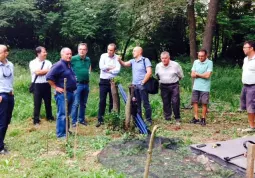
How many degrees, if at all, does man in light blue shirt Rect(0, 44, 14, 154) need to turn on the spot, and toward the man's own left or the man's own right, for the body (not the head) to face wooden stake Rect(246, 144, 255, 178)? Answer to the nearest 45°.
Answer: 0° — they already face it

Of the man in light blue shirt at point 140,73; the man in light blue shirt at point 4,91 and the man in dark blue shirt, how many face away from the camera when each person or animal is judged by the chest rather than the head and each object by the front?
0

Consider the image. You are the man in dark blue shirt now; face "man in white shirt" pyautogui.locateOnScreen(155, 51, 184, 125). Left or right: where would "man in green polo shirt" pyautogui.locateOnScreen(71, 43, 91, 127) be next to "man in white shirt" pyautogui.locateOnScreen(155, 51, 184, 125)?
left

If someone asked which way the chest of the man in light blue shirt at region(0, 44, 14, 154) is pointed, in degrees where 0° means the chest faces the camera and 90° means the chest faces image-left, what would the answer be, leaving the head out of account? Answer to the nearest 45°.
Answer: approximately 315°

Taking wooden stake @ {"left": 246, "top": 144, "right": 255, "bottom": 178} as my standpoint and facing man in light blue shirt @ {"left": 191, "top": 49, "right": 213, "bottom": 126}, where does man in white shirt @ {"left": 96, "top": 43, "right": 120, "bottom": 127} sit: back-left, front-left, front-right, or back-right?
front-left

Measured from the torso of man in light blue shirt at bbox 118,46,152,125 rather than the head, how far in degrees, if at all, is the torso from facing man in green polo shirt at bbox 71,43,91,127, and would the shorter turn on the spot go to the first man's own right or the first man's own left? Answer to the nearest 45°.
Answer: approximately 45° to the first man's own right

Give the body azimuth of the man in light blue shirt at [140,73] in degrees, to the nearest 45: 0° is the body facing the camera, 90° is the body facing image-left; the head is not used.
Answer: approximately 45°

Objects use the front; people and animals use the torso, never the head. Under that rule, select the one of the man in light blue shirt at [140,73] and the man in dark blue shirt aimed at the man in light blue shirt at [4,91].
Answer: the man in light blue shirt at [140,73]

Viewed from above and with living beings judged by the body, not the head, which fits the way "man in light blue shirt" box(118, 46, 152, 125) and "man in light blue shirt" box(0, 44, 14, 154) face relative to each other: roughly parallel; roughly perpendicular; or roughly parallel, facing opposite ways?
roughly perpendicular
